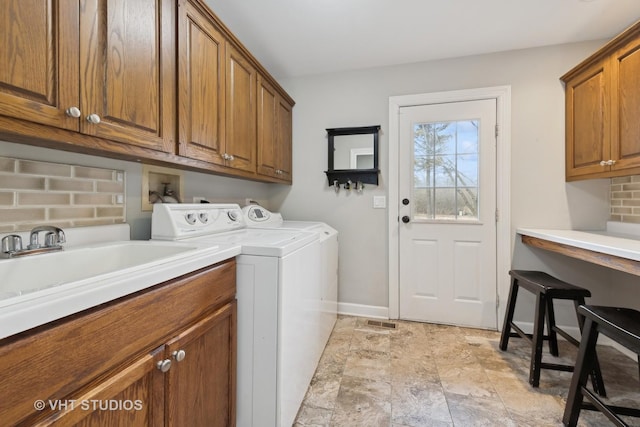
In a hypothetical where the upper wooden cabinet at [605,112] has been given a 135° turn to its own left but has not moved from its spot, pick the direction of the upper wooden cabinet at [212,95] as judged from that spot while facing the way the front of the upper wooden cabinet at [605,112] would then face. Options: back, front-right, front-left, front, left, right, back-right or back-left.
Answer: back-right

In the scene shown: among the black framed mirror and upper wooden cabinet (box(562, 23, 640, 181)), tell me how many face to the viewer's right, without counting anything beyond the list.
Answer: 0

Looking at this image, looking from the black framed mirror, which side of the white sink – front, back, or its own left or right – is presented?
left

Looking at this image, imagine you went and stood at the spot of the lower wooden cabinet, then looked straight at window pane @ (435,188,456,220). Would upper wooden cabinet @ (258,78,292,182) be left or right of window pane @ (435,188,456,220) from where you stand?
left

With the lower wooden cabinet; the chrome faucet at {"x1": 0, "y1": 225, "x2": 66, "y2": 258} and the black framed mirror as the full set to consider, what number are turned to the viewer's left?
0

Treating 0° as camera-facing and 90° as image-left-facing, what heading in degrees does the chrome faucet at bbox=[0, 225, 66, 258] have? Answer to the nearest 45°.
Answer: approximately 315°

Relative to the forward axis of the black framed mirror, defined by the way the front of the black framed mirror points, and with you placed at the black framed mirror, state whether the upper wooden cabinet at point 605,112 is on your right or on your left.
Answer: on your left

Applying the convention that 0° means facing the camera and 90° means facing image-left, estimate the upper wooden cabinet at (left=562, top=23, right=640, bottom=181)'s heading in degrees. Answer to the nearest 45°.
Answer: approximately 45°

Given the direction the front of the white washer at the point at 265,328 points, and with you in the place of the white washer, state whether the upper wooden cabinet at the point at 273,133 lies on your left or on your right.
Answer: on your left

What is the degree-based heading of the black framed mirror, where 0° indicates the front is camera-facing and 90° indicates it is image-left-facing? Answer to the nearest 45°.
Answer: approximately 0°

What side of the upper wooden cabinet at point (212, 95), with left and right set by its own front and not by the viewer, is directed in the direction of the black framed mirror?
left

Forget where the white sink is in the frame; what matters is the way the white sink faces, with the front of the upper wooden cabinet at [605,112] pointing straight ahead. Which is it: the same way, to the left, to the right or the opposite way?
the opposite way

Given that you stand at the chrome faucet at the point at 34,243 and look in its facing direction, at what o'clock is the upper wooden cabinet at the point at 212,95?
The upper wooden cabinet is roughly at 10 o'clock from the chrome faucet.
